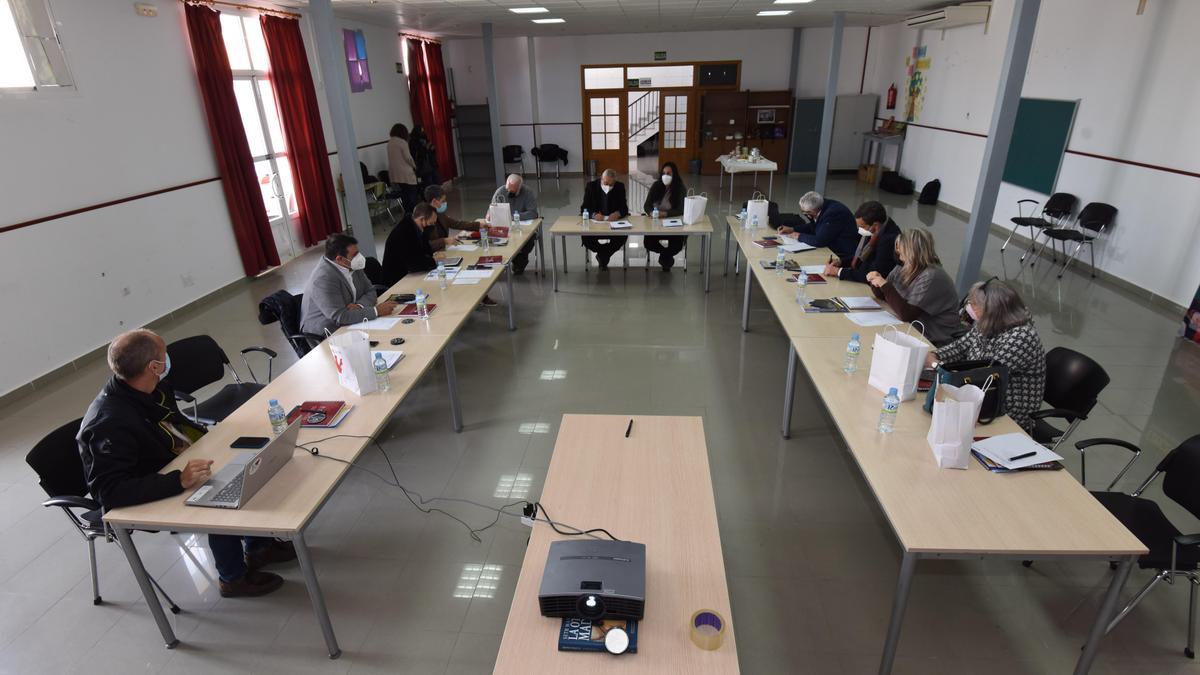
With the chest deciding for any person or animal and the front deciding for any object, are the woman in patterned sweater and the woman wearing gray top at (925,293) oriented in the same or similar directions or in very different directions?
same or similar directions

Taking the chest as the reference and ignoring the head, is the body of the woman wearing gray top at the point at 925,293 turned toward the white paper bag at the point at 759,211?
no

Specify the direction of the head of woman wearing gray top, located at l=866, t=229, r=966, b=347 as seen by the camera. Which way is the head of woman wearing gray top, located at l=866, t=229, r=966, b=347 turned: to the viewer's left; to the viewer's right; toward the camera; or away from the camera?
to the viewer's left

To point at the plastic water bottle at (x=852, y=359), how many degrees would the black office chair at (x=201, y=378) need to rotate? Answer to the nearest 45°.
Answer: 0° — it already faces it

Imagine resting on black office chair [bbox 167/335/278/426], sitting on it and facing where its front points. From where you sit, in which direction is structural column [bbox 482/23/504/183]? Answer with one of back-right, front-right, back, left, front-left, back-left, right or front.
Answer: left

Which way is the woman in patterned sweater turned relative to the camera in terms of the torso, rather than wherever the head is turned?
to the viewer's left

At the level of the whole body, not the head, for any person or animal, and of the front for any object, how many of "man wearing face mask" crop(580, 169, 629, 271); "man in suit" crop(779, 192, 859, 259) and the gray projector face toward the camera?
2

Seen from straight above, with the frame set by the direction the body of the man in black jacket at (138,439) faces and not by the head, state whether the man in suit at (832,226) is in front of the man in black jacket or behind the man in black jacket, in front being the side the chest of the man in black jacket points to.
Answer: in front

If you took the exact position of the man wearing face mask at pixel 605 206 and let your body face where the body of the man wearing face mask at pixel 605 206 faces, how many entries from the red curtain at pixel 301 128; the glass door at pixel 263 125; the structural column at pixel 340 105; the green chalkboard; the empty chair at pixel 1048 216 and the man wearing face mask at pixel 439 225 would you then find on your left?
2

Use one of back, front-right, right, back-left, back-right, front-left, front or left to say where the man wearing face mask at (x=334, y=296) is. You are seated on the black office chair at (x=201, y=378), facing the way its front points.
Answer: front-left

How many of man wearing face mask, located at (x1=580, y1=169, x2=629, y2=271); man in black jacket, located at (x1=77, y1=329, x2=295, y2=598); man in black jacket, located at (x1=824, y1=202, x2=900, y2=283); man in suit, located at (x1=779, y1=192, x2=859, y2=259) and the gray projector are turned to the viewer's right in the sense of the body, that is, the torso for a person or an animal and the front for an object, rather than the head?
1

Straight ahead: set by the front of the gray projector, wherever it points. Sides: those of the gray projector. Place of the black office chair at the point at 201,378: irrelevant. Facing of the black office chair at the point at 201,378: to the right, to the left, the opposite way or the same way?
to the left

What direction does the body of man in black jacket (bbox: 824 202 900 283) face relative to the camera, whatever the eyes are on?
to the viewer's left

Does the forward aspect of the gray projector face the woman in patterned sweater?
no

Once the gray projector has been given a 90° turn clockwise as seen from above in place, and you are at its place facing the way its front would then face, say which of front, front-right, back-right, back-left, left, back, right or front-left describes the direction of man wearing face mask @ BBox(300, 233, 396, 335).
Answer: front-right

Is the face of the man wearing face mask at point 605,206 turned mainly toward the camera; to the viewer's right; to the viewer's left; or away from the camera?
toward the camera

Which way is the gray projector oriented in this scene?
toward the camera

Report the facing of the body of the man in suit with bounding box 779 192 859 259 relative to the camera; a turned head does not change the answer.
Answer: to the viewer's left

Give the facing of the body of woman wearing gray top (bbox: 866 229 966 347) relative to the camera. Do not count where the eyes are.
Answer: to the viewer's left

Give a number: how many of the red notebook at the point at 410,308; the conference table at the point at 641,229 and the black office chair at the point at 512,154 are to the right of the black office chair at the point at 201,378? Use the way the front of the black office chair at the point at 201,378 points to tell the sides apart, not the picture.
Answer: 0

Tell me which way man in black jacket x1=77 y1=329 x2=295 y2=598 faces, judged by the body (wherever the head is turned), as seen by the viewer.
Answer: to the viewer's right
